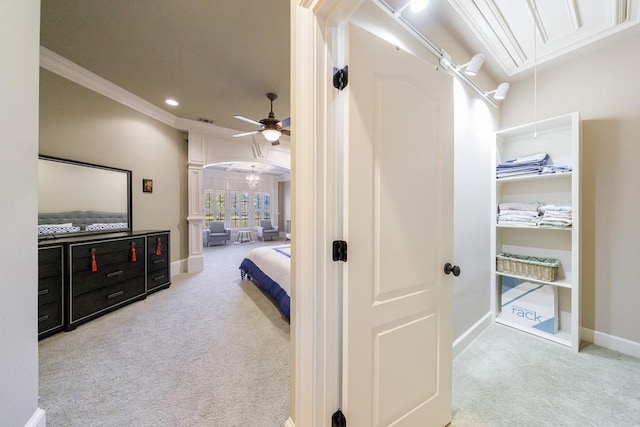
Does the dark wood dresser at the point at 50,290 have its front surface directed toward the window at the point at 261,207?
no

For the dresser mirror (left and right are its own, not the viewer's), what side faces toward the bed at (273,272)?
front

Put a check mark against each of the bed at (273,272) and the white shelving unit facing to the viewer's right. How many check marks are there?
0

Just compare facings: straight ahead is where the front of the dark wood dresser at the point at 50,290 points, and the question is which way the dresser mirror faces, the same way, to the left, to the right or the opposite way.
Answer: the same way

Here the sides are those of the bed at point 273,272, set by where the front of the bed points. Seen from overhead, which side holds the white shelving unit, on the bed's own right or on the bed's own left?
on the bed's own left

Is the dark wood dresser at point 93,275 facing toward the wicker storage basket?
yes

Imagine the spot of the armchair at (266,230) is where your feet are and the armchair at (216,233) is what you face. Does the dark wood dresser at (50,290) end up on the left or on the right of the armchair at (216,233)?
left

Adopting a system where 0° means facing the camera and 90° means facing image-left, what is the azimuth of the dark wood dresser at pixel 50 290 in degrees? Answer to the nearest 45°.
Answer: approximately 315°

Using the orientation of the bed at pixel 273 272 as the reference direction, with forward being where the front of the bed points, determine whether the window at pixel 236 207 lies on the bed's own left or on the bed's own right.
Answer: on the bed's own right

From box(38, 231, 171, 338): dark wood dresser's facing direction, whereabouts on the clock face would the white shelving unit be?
The white shelving unit is roughly at 12 o'clock from the dark wood dresser.

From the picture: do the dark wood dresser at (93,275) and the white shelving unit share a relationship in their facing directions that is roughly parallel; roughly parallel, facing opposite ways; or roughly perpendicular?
roughly parallel, facing opposite ways

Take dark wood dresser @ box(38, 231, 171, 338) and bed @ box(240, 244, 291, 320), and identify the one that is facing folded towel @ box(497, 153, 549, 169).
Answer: the dark wood dresser

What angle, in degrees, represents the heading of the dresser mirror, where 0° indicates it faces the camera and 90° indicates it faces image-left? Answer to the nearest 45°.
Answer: approximately 315°

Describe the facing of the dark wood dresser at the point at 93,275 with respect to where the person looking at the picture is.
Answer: facing the viewer and to the right of the viewer

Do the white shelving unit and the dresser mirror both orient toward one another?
yes

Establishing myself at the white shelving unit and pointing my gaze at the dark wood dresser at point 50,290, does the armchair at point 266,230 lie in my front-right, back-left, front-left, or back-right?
front-right

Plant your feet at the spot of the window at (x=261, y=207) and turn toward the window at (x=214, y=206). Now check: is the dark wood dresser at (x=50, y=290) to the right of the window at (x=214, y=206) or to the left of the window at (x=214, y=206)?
left

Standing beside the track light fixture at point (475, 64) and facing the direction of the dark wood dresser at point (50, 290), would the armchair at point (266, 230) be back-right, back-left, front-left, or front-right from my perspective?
front-right

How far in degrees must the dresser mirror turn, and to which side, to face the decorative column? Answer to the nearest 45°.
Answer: approximately 90° to its left

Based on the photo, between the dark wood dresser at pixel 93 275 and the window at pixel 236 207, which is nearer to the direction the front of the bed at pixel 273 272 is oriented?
the dark wood dresser

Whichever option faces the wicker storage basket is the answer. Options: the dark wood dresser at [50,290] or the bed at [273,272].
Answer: the dark wood dresser

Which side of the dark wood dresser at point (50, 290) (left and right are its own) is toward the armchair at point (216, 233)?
left
